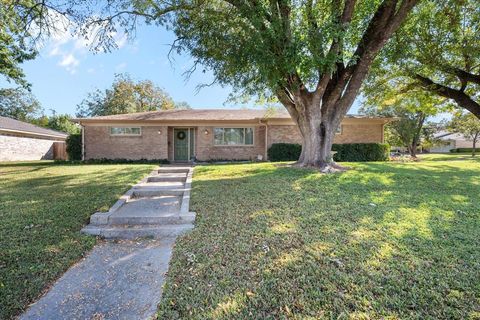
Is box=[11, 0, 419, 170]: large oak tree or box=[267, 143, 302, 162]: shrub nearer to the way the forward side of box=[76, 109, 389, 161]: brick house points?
the large oak tree

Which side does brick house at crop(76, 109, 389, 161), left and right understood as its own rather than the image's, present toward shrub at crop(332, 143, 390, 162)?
left

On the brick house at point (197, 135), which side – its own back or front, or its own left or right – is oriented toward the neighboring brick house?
right

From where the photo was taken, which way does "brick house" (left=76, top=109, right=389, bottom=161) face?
toward the camera

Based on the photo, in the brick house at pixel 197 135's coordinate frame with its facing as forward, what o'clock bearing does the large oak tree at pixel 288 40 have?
The large oak tree is roughly at 11 o'clock from the brick house.

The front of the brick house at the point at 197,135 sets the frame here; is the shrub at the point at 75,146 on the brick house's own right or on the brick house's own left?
on the brick house's own right
